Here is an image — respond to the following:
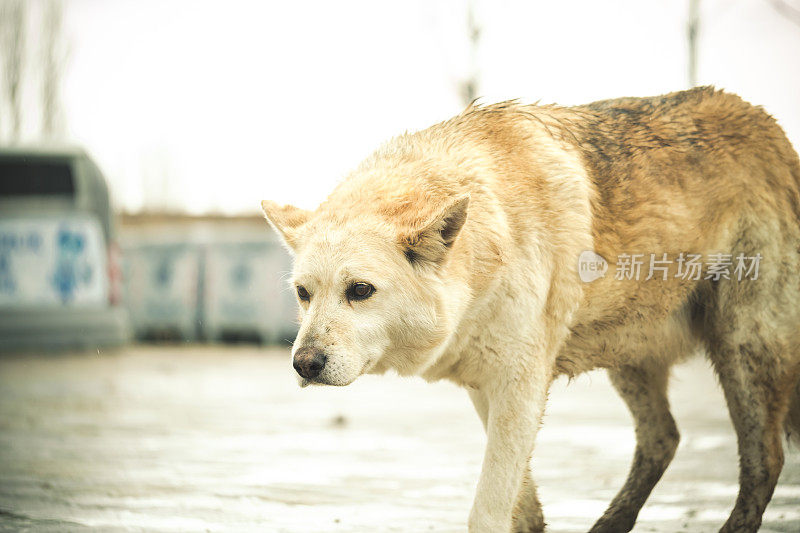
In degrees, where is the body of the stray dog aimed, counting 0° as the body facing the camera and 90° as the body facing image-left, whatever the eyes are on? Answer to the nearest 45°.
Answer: approximately 45°

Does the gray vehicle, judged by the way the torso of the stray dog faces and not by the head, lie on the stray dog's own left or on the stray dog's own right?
on the stray dog's own right
